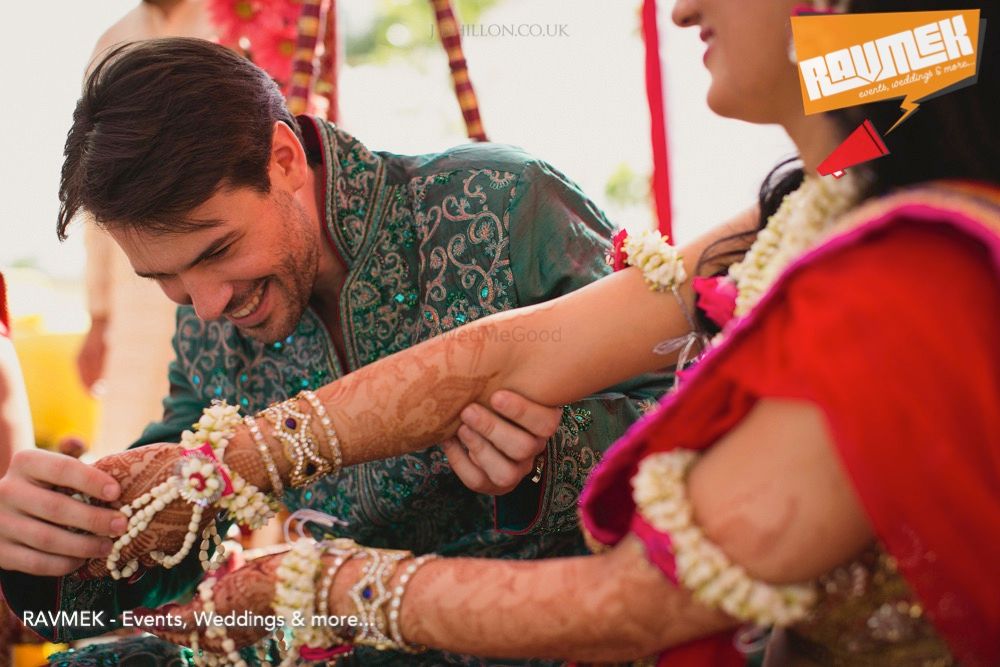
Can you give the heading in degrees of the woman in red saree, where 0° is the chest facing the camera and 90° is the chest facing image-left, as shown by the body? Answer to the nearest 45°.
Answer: approximately 90°

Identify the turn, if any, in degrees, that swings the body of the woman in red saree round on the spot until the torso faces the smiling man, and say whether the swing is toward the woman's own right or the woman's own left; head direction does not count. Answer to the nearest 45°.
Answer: approximately 45° to the woman's own right

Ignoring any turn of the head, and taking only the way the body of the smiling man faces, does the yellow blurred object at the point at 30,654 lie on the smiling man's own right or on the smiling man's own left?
on the smiling man's own right

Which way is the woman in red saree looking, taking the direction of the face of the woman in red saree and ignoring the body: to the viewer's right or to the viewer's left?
to the viewer's left
